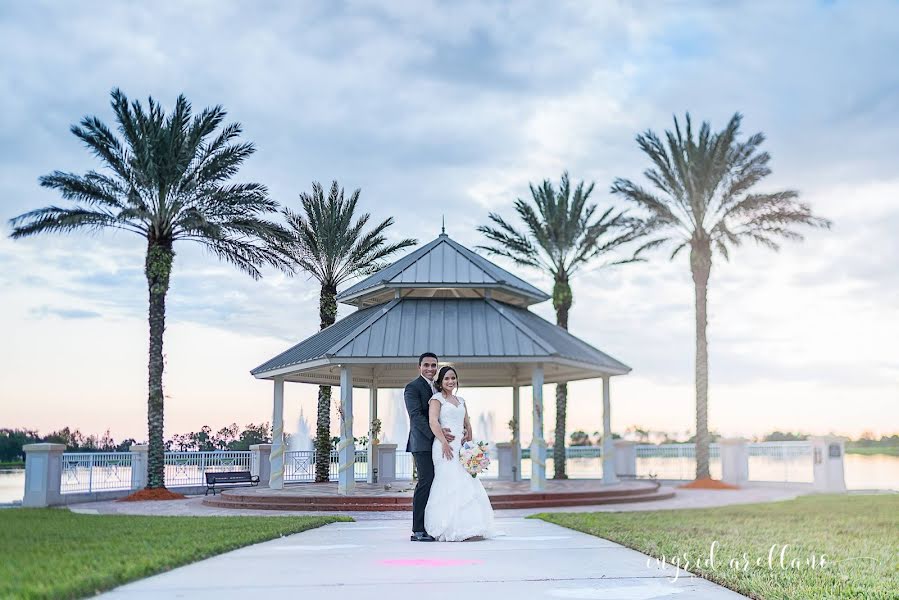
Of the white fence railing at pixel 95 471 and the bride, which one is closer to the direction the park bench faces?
the bride

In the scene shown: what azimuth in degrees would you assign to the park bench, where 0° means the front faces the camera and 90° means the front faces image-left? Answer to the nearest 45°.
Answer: approximately 315°

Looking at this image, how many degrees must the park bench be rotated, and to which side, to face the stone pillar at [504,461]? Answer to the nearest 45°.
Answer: approximately 45° to its left

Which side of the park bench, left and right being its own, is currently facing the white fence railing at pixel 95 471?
right

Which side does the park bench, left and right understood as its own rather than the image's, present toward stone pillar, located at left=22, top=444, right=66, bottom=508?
right

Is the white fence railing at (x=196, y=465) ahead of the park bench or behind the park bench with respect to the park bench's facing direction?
behind
